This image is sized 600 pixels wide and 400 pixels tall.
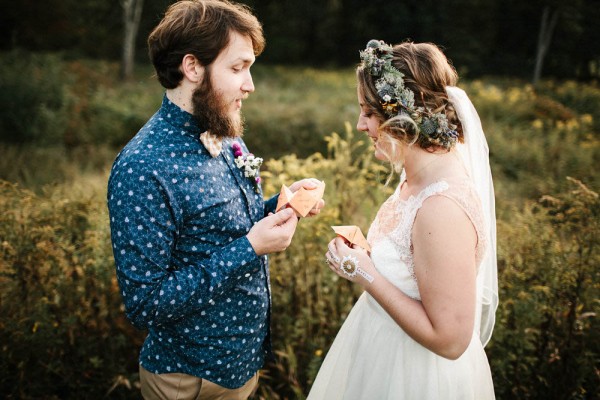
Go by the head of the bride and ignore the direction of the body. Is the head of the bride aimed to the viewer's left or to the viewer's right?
to the viewer's left

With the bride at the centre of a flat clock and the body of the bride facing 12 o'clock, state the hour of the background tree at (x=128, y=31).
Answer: The background tree is roughly at 2 o'clock from the bride.

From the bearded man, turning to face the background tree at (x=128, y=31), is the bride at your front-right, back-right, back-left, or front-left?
back-right

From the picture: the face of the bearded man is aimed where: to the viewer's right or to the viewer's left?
to the viewer's right

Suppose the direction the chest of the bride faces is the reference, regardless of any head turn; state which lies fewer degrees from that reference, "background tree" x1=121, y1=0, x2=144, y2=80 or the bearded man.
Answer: the bearded man

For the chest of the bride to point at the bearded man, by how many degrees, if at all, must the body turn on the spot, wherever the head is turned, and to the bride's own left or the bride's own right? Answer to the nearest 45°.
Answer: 0° — they already face them

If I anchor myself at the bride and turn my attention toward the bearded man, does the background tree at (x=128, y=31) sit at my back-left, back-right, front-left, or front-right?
front-right

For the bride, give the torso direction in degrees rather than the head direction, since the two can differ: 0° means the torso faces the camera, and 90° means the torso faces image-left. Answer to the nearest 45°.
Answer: approximately 90°
